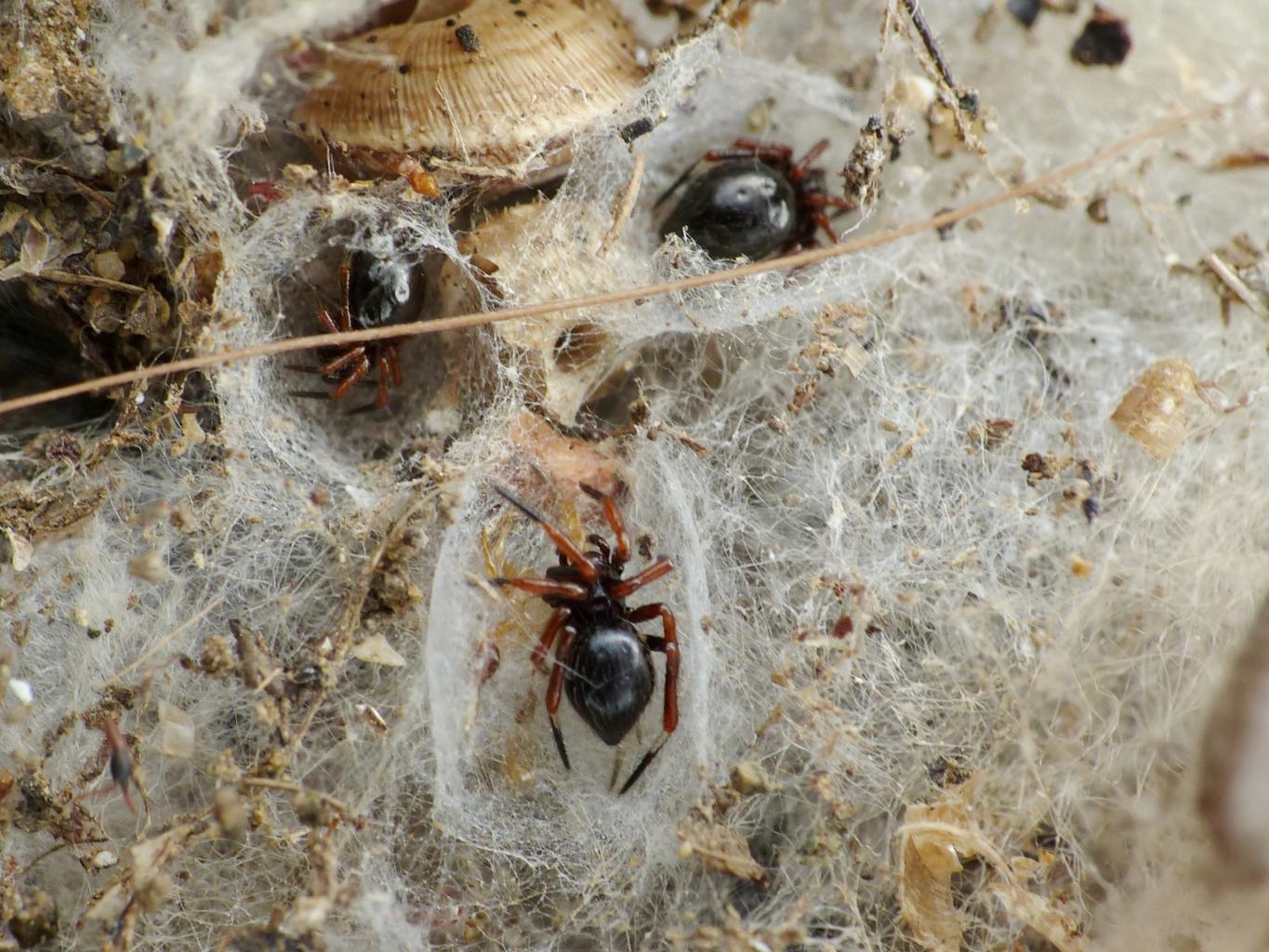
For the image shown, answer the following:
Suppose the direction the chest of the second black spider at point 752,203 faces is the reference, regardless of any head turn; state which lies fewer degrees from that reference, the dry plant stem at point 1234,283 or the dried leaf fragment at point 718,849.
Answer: the dry plant stem

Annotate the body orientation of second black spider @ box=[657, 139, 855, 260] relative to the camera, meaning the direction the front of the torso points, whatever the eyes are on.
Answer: to the viewer's right

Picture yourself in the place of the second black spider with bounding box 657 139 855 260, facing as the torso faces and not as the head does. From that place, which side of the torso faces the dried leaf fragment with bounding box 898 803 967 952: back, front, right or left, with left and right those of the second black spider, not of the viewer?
right

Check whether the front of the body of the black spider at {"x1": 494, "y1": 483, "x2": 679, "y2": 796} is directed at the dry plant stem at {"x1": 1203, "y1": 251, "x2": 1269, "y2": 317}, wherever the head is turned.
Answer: no

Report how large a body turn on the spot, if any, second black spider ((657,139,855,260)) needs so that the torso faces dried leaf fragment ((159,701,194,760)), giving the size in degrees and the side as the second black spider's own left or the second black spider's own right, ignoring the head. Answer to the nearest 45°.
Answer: approximately 135° to the second black spider's own right

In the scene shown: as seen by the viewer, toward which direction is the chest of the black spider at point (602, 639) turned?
away from the camera

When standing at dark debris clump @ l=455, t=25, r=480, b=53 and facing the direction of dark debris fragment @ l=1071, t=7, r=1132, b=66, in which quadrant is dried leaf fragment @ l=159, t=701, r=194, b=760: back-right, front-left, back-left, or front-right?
back-right

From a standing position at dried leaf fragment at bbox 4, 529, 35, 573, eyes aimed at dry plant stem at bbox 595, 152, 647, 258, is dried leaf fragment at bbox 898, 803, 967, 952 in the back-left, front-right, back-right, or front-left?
front-right

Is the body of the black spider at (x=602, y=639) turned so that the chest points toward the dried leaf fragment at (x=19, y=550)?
no

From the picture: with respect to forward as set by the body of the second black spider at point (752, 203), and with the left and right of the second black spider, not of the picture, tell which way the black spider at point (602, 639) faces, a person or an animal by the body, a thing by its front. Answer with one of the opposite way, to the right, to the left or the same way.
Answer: to the left

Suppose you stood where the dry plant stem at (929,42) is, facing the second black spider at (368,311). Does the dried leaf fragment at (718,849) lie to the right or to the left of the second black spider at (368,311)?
left
